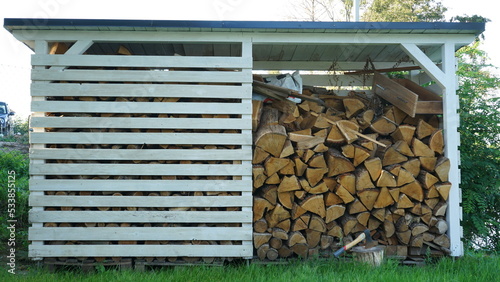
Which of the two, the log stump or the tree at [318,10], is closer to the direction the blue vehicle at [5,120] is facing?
the log stump

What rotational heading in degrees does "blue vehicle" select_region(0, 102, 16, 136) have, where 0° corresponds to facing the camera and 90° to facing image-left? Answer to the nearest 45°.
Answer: approximately 0°

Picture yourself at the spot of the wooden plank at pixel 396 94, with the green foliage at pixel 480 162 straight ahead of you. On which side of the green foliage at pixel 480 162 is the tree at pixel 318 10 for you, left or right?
left

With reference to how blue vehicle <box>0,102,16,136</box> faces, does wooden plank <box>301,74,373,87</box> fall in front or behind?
in front

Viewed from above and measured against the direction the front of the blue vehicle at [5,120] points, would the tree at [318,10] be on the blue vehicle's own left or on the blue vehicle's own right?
on the blue vehicle's own left

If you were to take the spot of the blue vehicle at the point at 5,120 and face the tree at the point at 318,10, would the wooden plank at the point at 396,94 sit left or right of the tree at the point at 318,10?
right

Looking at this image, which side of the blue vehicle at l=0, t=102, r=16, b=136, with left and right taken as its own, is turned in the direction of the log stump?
front

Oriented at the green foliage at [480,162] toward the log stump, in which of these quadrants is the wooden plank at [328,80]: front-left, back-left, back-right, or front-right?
front-right

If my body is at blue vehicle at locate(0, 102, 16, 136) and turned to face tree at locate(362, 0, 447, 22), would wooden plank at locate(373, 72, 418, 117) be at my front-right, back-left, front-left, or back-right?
front-right
